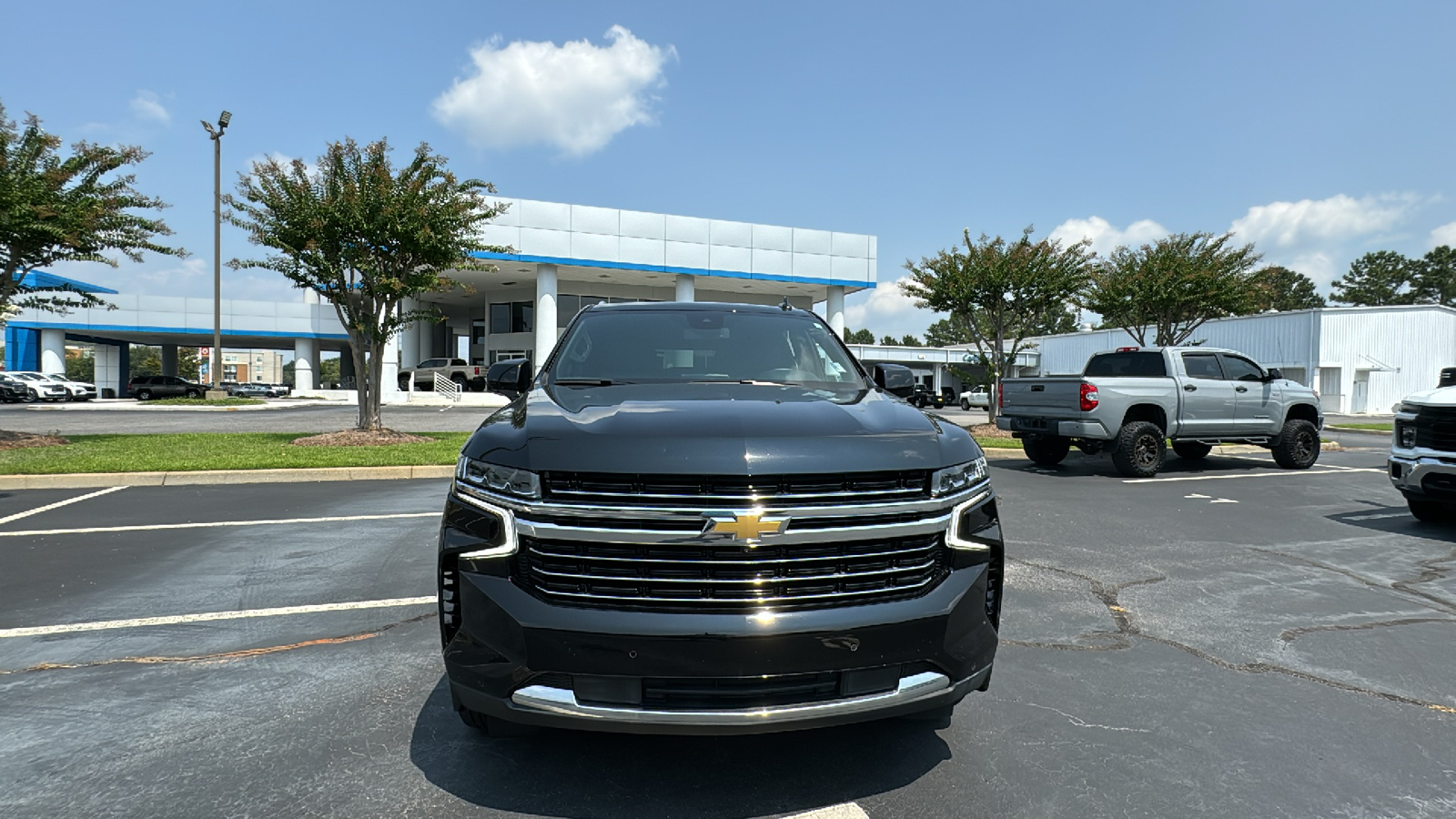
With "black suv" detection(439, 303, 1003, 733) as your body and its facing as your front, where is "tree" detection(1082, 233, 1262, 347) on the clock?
The tree is roughly at 7 o'clock from the black suv.

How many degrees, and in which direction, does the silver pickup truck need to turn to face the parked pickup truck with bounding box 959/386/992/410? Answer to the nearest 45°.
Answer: approximately 45° to its left

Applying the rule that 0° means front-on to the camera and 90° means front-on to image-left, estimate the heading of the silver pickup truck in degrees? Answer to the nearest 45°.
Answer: approximately 225°

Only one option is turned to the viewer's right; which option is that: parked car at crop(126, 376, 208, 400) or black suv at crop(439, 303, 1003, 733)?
the parked car

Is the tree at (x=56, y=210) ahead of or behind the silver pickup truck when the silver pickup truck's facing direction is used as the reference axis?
behind

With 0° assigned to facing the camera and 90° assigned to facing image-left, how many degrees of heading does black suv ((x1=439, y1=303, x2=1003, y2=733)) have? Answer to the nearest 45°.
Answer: approximately 0°
